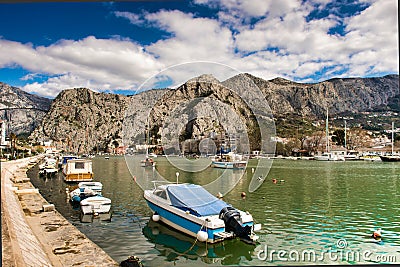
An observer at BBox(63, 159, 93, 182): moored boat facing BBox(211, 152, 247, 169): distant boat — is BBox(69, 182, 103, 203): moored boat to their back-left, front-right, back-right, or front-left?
back-right

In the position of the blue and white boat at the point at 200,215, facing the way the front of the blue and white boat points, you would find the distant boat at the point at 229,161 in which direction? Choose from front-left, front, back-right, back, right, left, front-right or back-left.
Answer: front-right

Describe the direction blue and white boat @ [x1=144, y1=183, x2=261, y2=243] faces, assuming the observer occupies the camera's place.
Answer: facing away from the viewer and to the left of the viewer

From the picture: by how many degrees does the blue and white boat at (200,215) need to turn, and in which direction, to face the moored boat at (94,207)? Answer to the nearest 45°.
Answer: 0° — it already faces it

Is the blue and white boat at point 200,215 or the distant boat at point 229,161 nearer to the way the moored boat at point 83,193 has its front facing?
the distant boat

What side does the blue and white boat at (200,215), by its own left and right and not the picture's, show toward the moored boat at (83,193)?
front
